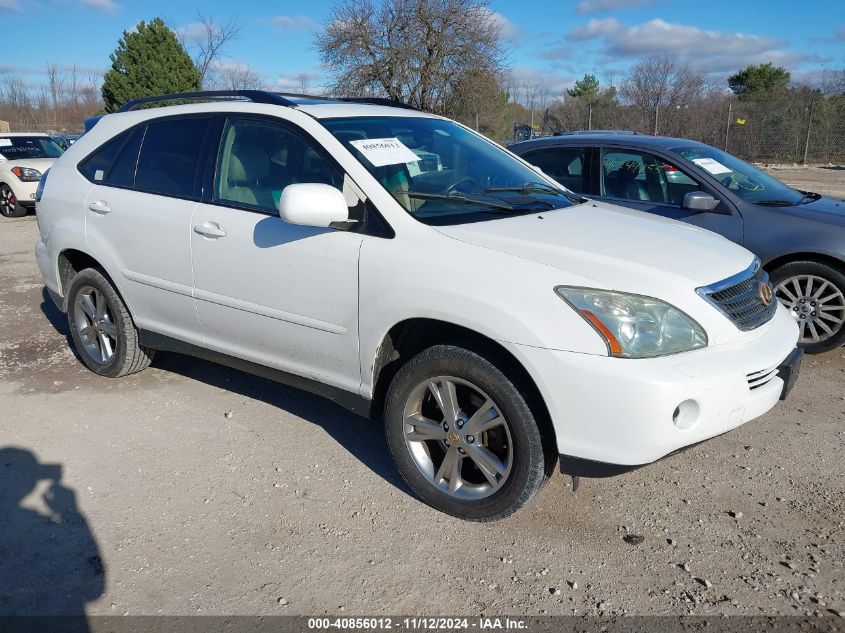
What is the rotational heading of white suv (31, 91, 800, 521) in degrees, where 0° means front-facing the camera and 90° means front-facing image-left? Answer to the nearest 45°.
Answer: approximately 315°

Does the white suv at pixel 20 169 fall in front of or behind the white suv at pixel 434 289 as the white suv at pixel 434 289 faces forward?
behind

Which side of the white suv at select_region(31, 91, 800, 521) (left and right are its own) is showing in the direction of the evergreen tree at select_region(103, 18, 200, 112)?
back

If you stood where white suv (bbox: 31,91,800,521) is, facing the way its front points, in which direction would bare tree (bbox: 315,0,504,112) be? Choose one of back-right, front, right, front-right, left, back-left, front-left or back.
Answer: back-left

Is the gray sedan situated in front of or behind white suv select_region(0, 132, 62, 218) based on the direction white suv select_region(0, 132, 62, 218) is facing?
in front

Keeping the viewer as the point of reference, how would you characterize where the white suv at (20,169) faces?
facing the viewer and to the right of the viewer

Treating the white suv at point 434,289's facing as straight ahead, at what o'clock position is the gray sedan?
The gray sedan is roughly at 9 o'clock from the white suv.

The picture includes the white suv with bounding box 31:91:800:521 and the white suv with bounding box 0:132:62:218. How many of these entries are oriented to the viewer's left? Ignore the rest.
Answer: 0

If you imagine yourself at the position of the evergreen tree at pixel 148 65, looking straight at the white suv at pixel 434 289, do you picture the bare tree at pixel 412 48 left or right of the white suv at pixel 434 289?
left

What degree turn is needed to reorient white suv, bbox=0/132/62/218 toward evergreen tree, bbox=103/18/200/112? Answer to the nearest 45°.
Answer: approximately 135° to its left
